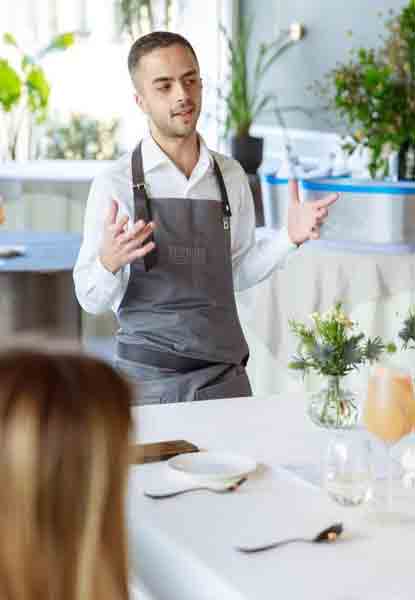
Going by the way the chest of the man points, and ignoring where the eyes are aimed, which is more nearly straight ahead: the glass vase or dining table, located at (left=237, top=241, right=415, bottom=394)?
the glass vase

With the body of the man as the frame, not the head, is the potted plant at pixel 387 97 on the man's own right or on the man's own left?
on the man's own left

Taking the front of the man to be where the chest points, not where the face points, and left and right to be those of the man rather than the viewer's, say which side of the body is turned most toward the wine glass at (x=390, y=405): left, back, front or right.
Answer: front

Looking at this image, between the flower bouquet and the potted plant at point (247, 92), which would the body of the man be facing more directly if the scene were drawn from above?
the flower bouquet

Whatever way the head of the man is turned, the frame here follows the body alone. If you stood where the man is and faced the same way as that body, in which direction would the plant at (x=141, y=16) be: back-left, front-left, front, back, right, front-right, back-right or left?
back-left

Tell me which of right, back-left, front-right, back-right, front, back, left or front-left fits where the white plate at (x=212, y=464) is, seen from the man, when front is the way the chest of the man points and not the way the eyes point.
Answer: front-right

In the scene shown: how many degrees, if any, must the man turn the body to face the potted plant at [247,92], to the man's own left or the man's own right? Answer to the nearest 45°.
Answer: approximately 135° to the man's own left

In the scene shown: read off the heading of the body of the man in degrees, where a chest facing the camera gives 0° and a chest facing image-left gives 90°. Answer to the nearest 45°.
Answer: approximately 315°

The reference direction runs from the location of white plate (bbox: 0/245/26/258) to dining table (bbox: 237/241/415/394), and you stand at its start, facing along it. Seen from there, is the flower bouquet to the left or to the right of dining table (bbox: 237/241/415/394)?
right

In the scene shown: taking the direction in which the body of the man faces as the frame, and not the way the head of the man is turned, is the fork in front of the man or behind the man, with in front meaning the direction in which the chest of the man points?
in front

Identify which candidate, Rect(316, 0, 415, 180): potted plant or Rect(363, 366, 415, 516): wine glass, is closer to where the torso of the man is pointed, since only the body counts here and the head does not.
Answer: the wine glass

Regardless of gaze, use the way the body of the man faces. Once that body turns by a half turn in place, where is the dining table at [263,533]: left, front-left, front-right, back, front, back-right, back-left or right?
back-left

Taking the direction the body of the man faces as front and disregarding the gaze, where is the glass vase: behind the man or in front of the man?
in front
